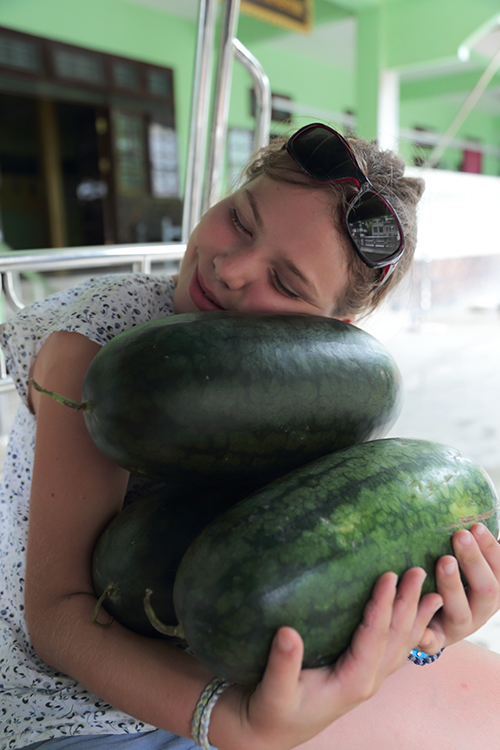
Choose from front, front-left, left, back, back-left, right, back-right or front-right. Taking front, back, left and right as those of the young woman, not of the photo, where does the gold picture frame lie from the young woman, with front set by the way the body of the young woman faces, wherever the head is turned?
back-left

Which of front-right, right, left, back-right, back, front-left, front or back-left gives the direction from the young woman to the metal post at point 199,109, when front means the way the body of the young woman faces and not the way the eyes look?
back-left

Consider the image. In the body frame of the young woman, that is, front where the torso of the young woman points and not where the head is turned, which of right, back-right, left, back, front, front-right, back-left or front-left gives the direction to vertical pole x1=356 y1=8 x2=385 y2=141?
back-left

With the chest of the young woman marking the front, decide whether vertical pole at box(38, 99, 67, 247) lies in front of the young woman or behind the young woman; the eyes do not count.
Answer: behind

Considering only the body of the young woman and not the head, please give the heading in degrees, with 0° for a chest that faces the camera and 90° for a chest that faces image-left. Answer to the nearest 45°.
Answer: approximately 315°

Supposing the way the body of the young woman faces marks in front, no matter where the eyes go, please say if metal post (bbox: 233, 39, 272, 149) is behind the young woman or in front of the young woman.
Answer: behind

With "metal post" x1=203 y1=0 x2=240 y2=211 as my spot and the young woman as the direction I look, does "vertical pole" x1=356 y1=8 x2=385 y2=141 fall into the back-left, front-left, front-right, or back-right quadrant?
back-left

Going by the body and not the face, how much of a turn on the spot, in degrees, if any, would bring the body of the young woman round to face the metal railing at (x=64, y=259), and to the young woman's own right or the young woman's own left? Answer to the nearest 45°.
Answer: approximately 180°

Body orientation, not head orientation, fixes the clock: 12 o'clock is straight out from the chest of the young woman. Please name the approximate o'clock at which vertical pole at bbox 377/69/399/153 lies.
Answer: The vertical pole is roughly at 8 o'clock from the young woman.
